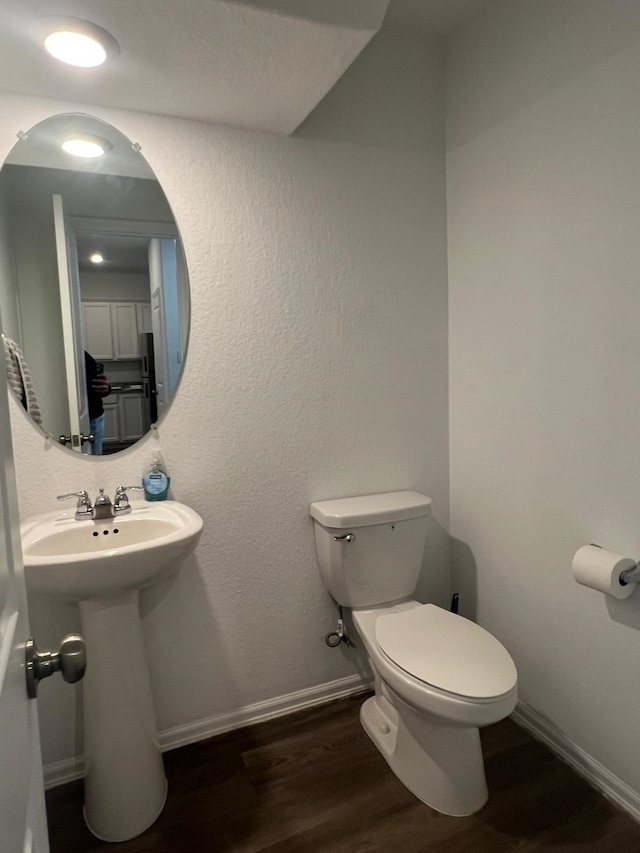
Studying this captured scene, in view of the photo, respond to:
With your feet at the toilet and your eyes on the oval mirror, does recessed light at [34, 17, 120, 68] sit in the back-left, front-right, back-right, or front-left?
front-left

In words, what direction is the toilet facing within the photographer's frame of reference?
facing the viewer and to the right of the viewer

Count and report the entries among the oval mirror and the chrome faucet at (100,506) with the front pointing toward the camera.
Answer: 2

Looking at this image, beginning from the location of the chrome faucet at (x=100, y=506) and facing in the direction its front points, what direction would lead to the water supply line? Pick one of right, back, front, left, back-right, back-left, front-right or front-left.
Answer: left

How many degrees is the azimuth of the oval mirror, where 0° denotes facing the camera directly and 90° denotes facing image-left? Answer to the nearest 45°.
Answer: approximately 0°

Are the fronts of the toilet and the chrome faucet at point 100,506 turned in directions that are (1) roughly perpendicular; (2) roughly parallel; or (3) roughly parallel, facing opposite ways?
roughly parallel

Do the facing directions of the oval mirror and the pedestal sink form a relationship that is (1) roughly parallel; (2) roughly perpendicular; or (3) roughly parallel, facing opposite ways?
roughly parallel

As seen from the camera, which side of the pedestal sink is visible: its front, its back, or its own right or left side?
front

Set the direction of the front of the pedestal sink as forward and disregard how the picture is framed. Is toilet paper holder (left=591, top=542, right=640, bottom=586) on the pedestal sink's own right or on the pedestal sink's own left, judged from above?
on the pedestal sink's own left

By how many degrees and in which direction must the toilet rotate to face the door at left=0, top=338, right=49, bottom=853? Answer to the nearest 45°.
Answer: approximately 90° to its right

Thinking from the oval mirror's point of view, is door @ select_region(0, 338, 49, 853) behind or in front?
in front
